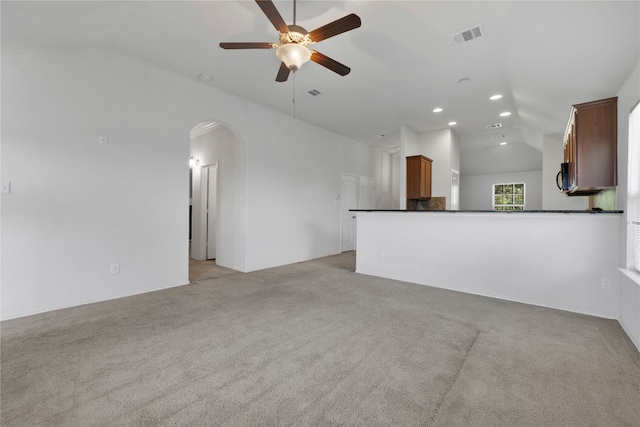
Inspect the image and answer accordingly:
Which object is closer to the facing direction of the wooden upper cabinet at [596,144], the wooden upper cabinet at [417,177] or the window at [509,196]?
the wooden upper cabinet

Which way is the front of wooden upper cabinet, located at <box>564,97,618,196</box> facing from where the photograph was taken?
facing to the left of the viewer

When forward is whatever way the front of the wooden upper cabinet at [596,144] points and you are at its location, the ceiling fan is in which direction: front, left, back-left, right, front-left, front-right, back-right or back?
front-left

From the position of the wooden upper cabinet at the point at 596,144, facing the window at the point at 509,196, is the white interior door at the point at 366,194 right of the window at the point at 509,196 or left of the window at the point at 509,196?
left

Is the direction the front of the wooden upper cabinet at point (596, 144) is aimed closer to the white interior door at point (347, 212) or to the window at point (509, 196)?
the white interior door

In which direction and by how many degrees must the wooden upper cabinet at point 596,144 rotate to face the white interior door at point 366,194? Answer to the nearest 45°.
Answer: approximately 45° to its right

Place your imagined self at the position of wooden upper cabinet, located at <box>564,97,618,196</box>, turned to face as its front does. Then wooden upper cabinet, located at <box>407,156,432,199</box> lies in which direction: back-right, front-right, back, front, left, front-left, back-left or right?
front-right

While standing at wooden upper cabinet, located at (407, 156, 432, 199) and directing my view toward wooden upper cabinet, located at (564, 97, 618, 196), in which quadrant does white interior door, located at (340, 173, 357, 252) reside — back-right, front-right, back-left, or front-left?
back-right
